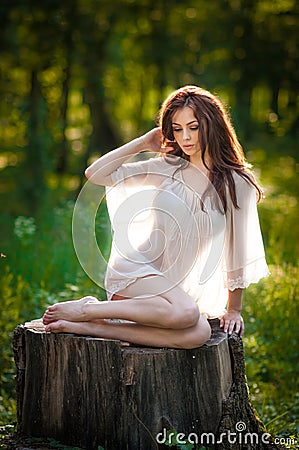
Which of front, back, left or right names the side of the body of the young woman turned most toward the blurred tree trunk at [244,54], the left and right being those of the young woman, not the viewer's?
back

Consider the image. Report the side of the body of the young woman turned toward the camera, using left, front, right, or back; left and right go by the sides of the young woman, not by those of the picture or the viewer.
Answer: front

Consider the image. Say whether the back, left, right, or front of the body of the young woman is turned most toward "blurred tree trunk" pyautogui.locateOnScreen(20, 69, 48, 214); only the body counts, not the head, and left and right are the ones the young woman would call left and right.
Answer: back
